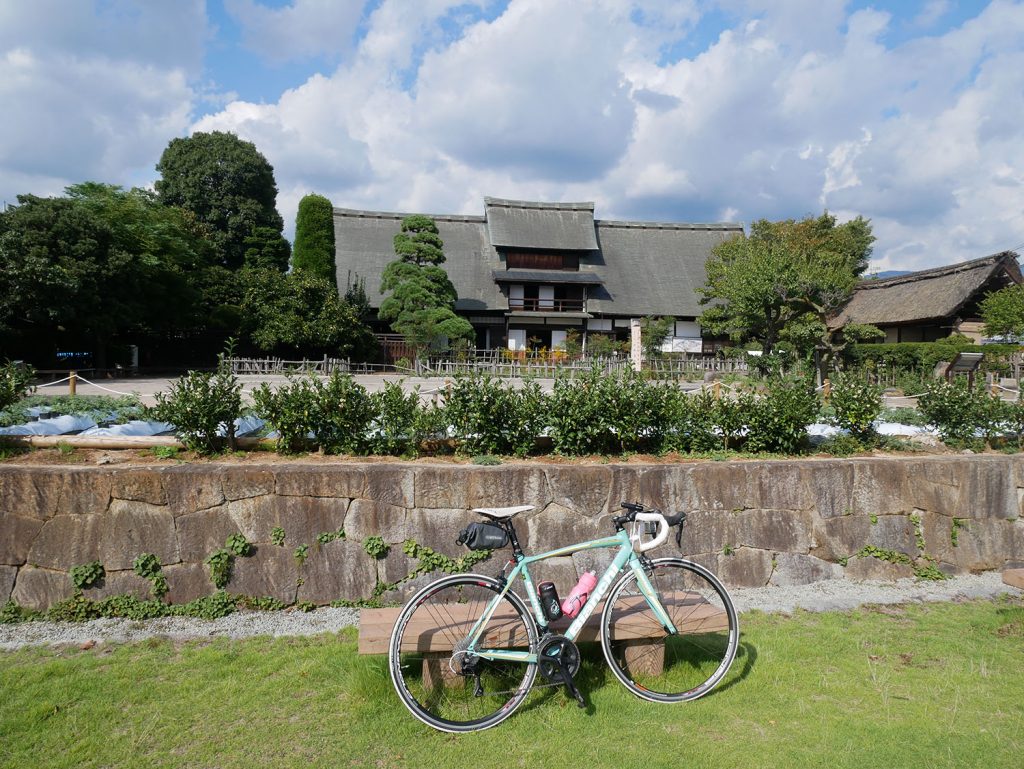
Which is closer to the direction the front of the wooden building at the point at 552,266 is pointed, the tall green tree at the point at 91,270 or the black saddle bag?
the black saddle bag

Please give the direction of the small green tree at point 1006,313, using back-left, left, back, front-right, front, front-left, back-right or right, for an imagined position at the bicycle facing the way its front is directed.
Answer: front-left

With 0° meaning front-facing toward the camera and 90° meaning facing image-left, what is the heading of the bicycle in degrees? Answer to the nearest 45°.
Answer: approximately 270°

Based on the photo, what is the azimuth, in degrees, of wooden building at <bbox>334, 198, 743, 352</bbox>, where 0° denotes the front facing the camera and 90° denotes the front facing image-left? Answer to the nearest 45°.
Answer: approximately 0°

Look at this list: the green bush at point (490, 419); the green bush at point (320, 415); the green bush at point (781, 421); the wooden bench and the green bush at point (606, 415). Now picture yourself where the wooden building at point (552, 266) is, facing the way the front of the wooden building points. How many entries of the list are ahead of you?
5

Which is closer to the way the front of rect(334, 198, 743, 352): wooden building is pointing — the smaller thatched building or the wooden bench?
the wooden bench

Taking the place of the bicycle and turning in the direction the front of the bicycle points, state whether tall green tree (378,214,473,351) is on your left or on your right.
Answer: on your left

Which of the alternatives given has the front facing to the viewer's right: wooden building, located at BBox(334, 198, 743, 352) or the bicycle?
the bicycle

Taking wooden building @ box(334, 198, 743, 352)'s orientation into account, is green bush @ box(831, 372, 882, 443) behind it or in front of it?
in front

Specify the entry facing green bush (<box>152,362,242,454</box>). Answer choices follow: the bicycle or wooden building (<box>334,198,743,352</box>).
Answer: the wooden building

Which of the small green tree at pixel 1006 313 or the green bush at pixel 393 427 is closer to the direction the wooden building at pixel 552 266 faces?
the green bush

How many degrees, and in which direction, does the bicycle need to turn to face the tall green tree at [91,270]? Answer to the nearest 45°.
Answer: approximately 135° to its left

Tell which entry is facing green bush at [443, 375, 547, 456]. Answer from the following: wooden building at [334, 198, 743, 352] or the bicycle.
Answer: the wooden building

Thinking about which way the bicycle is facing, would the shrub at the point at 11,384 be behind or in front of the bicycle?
behind

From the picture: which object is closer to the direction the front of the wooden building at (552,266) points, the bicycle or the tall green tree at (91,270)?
the bicycle

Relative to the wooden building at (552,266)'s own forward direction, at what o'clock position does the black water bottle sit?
The black water bottle is roughly at 12 o'clock from the wooden building.

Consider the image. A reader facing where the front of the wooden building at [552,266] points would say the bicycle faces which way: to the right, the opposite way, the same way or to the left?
to the left
